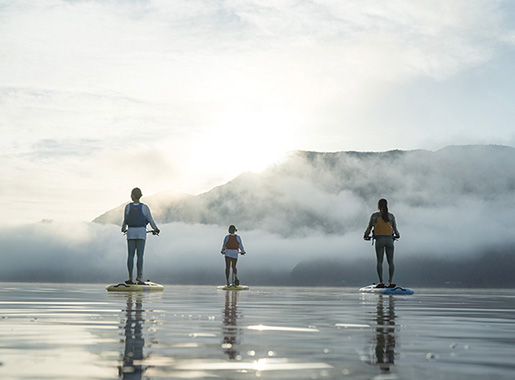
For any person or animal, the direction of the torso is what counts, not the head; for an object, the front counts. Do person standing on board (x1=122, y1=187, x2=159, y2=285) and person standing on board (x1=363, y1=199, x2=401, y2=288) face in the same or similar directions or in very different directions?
same or similar directions

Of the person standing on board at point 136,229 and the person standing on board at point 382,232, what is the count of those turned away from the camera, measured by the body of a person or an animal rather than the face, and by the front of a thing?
2

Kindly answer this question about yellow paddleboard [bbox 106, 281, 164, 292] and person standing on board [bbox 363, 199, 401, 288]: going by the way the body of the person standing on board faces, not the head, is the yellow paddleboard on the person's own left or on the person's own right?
on the person's own left

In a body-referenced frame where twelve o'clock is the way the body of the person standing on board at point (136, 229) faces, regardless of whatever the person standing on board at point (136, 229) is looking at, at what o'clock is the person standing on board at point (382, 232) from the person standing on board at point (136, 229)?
the person standing on board at point (382, 232) is roughly at 3 o'clock from the person standing on board at point (136, 229).

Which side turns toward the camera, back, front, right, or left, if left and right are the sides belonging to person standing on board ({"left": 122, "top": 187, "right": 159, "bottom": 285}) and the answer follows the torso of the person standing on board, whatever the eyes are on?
back

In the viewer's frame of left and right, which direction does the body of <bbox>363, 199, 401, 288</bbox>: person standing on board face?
facing away from the viewer
